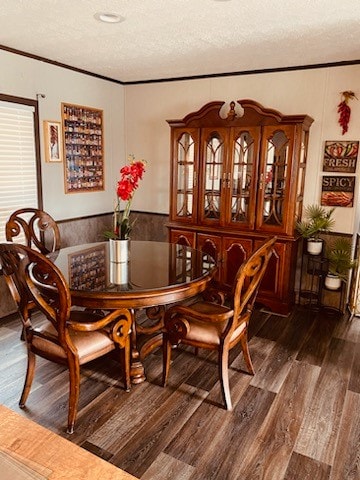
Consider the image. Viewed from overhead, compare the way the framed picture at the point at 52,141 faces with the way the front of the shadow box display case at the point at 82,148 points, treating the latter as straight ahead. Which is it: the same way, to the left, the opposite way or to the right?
the same way

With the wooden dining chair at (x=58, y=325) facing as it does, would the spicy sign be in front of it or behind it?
in front

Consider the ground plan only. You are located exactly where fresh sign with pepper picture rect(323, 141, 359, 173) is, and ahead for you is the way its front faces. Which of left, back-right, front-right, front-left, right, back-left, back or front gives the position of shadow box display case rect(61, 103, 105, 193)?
right

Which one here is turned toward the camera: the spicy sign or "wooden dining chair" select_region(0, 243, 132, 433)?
the spicy sign

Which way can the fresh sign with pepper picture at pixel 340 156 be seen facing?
toward the camera

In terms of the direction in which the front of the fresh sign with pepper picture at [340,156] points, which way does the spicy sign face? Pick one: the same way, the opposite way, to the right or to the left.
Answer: the same way

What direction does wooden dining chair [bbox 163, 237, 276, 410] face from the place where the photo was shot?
facing away from the viewer and to the left of the viewer

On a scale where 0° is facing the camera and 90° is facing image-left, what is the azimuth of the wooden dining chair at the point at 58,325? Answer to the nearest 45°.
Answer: approximately 225°

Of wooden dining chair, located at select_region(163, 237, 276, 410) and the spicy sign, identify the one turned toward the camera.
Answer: the spicy sign

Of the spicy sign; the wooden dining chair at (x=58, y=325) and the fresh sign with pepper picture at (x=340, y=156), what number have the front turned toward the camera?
2

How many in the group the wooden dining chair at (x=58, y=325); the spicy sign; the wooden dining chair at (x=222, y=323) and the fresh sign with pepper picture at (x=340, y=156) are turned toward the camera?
2

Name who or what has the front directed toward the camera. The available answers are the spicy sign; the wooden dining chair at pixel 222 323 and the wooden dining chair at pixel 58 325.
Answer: the spicy sign

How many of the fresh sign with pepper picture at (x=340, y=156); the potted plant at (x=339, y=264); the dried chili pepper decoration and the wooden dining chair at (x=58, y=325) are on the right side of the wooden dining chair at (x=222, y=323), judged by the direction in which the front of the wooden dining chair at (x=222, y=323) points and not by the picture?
3

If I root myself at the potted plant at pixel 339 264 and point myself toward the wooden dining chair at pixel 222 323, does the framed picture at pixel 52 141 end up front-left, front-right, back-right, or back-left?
front-right

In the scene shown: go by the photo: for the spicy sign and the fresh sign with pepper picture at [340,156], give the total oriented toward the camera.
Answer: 2

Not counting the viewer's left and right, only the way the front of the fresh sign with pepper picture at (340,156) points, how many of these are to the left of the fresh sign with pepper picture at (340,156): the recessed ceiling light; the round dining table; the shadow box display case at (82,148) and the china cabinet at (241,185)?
0

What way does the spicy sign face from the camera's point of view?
toward the camera

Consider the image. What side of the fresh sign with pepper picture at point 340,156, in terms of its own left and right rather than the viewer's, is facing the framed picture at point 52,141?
right

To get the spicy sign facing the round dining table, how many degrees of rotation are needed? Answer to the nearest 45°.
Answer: approximately 45° to its right
